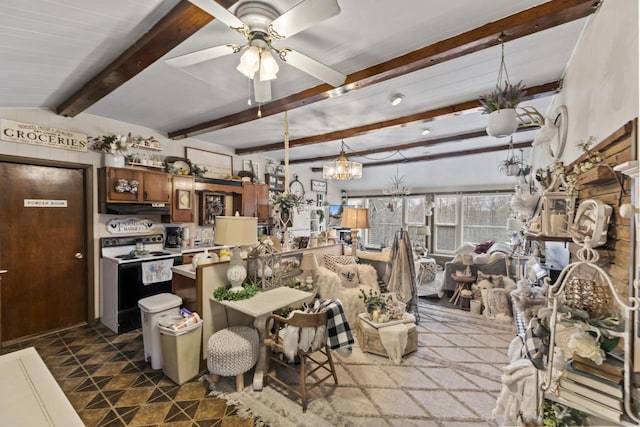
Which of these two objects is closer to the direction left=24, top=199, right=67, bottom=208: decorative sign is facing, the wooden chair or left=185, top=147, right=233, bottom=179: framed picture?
the wooden chair

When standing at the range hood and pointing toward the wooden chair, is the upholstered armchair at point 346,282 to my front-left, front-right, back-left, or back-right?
front-left

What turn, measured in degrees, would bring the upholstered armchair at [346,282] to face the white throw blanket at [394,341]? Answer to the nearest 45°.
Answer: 0° — it already faces it

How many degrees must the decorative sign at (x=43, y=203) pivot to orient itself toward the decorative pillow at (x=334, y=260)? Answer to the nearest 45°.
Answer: approximately 45° to its left

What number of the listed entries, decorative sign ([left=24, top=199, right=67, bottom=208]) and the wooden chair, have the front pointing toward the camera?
1

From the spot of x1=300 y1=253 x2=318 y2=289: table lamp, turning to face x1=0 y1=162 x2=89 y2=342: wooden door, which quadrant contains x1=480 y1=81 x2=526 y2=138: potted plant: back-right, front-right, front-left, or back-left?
back-left

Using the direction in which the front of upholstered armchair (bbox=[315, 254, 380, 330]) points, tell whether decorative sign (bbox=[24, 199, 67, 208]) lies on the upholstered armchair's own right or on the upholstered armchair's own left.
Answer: on the upholstered armchair's own right

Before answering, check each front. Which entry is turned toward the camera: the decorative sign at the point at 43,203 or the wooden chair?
the decorative sign

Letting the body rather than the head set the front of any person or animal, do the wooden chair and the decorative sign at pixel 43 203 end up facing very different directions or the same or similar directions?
very different directions

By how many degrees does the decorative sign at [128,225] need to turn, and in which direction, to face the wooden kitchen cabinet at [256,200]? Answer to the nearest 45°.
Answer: approximately 45° to its left

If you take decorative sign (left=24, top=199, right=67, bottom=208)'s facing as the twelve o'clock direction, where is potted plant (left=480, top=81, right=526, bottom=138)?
The potted plant is roughly at 11 o'clock from the decorative sign.

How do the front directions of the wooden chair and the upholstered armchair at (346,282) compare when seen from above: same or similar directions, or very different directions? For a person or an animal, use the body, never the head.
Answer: very different directions

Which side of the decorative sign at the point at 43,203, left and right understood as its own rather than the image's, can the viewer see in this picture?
front

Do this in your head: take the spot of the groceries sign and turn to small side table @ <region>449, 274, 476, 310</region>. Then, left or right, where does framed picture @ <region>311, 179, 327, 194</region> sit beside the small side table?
left
